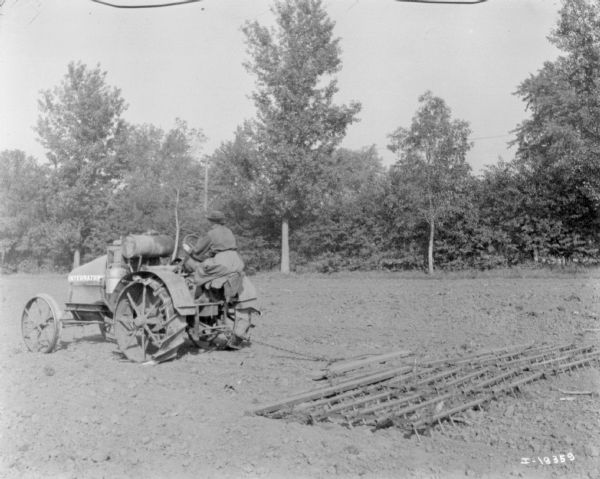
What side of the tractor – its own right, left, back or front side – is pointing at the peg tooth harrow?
back

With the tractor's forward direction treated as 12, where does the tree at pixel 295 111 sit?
The tree is roughly at 2 o'clock from the tractor.

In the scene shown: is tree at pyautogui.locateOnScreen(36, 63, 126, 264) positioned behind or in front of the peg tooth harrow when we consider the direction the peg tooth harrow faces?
in front

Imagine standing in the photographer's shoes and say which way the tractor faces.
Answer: facing away from the viewer and to the left of the viewer

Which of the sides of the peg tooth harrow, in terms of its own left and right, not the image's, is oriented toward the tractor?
front

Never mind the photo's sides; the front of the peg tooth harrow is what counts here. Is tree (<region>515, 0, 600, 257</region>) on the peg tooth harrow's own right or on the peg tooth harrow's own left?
on the peg tooth harrow's own right

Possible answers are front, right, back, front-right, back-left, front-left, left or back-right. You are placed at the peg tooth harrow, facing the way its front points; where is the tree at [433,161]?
front-right

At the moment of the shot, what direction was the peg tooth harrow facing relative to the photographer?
facing away from the viewer and to the left of the viewer

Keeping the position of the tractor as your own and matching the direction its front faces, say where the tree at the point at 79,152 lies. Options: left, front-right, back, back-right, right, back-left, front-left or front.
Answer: front-right

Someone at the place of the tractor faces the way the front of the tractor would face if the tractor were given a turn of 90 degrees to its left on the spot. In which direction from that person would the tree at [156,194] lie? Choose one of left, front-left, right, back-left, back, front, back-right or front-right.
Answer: back-right

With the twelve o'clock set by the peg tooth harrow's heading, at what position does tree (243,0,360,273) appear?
The tree is roughly at 1 o'clock from the peg tooth harrow.

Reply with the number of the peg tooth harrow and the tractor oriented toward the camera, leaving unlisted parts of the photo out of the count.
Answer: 0
